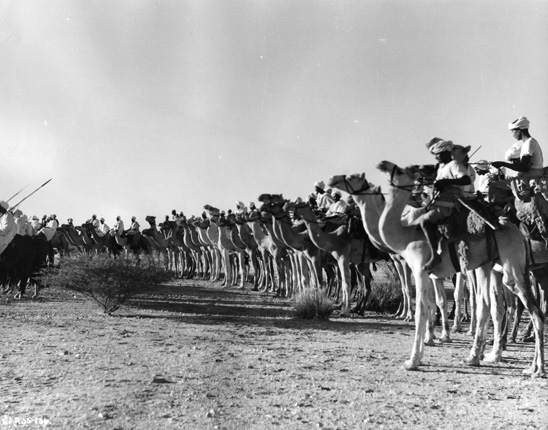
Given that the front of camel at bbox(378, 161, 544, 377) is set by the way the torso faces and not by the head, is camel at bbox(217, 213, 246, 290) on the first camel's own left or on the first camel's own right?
on the first camel's own right

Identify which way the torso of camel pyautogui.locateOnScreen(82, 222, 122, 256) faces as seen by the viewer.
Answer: to the viewer's left

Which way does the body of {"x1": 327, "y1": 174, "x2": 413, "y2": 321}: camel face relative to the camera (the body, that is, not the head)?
to the viewer's left

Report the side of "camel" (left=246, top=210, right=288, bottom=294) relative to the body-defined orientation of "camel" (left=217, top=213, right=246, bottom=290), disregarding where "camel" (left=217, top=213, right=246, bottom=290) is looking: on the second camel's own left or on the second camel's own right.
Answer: on the second camel's own left

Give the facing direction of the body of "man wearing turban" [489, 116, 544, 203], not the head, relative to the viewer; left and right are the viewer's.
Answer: facing to the left of the viewer

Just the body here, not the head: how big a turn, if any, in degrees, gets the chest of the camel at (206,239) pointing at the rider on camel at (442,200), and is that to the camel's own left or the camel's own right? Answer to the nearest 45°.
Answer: approximately 90° to the camel's own left

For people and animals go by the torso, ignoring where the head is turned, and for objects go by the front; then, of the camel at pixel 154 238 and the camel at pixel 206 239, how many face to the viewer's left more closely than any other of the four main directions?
2

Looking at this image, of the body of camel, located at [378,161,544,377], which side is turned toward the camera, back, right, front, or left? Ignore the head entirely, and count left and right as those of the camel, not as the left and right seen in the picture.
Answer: left

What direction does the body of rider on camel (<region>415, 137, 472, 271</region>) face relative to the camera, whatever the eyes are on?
to the viewer's left

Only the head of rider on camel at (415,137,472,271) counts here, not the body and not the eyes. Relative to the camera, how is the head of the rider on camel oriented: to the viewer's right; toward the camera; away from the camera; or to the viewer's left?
to the viewer's left

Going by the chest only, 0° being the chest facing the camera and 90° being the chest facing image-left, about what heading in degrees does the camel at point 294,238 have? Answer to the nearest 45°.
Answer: approximately 45°

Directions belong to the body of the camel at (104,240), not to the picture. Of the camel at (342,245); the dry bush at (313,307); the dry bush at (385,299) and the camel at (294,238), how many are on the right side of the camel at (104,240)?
0

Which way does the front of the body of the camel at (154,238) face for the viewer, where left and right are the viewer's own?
facing to the left of the viewer
